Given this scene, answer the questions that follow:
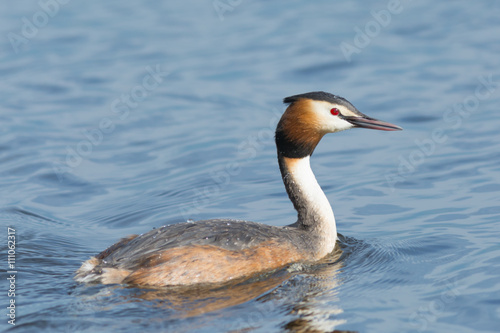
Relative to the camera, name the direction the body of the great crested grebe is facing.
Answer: to the viewer's right

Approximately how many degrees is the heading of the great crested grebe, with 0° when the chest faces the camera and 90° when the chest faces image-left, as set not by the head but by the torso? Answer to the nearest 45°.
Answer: approximately 270°
